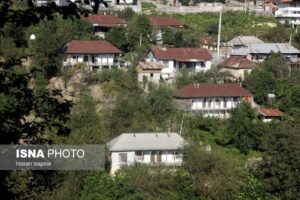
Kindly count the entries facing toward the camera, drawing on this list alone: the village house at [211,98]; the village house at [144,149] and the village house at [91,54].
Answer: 3

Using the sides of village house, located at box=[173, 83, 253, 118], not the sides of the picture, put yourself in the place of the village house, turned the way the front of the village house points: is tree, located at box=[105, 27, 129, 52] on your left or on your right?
on your right

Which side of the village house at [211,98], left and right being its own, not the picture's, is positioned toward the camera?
front

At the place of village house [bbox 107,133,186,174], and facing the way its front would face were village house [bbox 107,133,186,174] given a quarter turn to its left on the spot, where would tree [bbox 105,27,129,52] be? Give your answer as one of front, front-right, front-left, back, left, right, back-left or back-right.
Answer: left

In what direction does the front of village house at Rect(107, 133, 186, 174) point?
toward the camera

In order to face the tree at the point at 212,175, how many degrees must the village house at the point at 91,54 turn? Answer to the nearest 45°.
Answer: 0° — it already faces it

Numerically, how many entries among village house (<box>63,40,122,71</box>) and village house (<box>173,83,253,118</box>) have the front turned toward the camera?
2

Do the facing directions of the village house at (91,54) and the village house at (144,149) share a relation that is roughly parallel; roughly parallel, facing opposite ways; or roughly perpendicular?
roughly parallel

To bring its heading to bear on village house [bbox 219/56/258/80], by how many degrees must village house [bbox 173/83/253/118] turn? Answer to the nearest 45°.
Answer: approximately 180°

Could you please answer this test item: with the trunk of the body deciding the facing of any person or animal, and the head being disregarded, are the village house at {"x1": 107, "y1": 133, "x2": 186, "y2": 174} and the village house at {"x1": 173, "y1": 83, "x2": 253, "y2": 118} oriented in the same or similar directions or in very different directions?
same or similar directions

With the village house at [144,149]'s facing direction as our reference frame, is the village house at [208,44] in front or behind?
behind

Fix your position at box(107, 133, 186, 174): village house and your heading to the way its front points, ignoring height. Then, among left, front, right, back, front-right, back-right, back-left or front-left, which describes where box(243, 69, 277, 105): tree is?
back-left

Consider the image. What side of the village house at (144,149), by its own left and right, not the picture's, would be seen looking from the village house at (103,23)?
back

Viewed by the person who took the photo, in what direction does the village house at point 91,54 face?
facing the viewer

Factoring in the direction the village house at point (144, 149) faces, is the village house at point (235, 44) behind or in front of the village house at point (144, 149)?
behind

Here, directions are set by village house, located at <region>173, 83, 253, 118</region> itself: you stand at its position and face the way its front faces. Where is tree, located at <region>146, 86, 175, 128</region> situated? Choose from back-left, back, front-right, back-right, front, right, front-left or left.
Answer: front-right

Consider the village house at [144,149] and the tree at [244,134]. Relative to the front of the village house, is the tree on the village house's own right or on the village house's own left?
on the village house's own left
